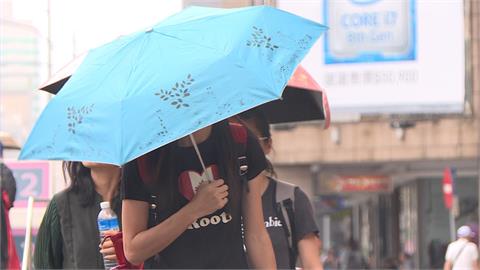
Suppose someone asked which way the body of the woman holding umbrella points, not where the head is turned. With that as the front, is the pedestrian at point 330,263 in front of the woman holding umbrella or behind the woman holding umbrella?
behind

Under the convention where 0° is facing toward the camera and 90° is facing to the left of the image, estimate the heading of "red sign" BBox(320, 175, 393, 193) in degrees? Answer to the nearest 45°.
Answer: approximately 0°

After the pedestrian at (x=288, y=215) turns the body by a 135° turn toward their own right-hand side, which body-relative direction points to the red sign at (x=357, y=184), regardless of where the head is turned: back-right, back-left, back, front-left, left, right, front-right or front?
front

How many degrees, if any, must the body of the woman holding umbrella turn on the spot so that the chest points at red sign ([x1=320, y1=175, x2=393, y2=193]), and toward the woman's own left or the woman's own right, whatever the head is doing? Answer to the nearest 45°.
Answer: approximately 180°

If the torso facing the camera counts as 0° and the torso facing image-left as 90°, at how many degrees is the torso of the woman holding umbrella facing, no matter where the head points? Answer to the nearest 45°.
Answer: approximately 0°

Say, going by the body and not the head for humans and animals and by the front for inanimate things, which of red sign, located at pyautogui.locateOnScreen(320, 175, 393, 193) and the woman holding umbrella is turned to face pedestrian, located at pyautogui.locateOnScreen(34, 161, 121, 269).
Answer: the red sign

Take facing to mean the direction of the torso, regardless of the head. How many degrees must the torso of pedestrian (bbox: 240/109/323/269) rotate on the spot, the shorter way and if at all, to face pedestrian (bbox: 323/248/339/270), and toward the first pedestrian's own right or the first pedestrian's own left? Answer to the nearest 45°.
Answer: approximately 135° to the first pedestrian's own right

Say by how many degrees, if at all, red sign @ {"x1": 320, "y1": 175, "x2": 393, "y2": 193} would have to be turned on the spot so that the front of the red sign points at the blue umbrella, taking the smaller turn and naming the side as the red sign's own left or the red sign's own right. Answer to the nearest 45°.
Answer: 0° — it already faces it
